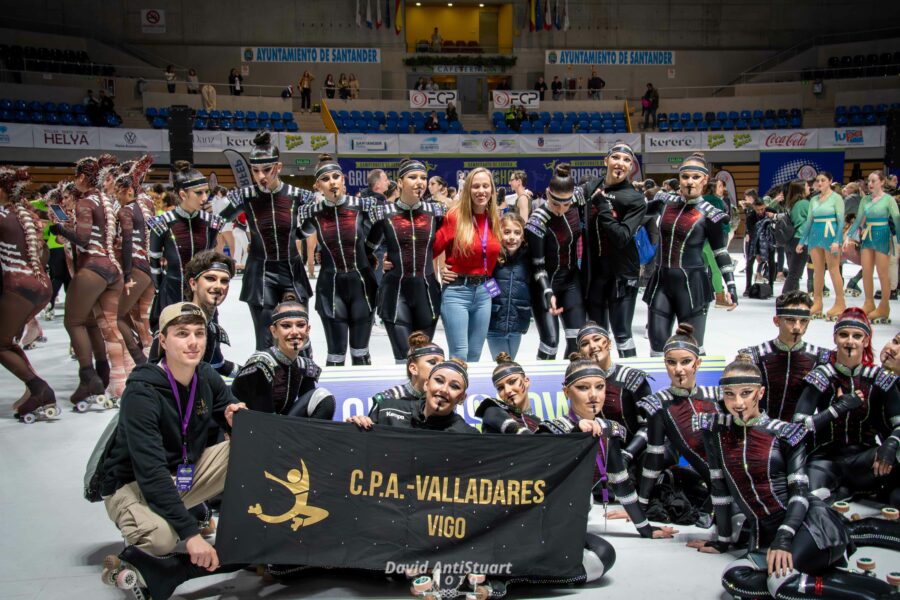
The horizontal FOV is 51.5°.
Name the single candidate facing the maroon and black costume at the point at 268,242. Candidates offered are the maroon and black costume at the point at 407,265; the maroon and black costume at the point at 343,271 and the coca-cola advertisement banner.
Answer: the coca-cola advertisement banner

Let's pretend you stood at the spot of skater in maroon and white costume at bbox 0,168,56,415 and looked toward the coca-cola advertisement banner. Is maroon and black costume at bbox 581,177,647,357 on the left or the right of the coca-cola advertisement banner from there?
right

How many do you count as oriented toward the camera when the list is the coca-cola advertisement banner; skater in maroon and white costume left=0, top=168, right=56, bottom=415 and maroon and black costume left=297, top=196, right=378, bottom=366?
2

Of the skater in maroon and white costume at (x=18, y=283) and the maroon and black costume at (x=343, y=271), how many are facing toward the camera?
1

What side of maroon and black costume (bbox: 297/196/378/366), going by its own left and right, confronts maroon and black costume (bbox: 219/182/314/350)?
right

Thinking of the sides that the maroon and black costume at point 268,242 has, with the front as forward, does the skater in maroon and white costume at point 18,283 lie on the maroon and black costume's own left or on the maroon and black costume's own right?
on the maroon and black costume's own right

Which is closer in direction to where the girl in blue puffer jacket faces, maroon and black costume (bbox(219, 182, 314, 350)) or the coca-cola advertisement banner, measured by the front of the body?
the maroon and black costume

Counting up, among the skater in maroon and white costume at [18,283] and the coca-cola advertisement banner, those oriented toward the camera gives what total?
1

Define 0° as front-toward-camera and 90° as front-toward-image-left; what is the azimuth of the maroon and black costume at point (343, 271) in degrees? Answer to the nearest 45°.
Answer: approximately 0°
